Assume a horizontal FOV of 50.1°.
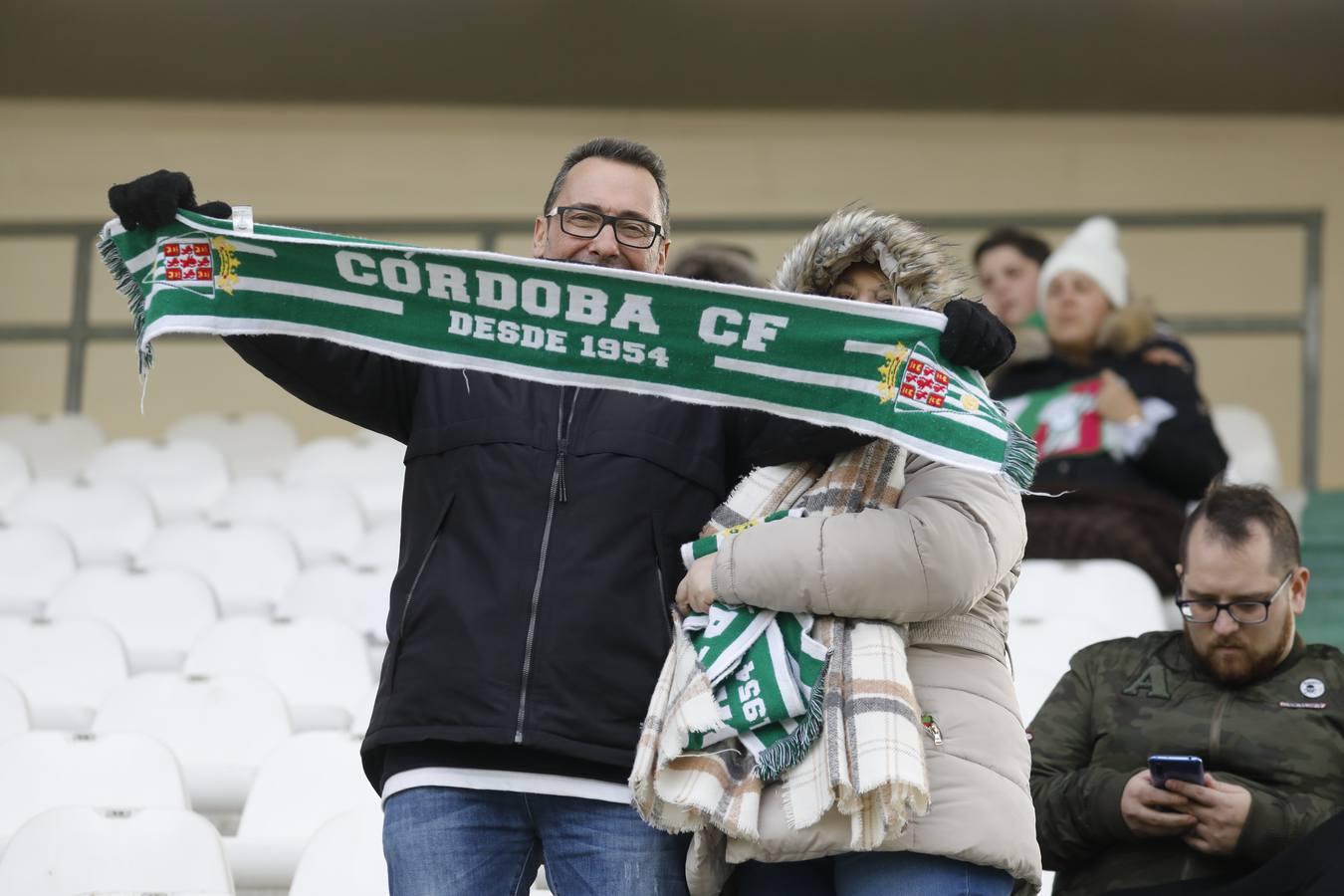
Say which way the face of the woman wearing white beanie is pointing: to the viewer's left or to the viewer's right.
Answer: to the viewer's left

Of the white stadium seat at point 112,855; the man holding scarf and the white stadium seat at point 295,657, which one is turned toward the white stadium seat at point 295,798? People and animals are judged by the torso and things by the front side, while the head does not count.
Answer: the white stadium seat at point 295,657

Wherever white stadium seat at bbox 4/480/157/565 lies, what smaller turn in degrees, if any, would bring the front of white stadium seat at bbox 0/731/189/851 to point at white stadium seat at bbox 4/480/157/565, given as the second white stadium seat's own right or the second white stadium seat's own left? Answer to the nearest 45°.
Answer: approximately 180°

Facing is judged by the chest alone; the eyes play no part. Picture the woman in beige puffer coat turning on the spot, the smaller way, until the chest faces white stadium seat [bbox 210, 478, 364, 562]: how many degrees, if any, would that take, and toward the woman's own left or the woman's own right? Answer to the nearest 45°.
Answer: approximately 90° to the woman's own right

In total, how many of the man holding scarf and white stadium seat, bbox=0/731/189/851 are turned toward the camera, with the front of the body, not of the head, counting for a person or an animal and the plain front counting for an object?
2

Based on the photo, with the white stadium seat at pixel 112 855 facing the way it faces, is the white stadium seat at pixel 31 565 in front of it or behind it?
behind

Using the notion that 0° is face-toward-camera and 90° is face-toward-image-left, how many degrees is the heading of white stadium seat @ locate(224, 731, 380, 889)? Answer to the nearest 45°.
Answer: approximately 0°

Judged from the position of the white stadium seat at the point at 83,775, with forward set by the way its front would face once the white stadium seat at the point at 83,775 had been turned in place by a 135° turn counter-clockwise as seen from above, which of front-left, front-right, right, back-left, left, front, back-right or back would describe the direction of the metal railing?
front

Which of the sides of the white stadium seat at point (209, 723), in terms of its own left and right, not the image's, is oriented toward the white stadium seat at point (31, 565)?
back

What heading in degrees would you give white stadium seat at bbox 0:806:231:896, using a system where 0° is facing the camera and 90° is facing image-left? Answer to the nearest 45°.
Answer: approximately 0°

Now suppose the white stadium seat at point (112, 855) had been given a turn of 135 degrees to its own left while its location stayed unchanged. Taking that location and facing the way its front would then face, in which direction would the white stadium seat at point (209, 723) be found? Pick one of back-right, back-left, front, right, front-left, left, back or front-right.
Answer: front-left
